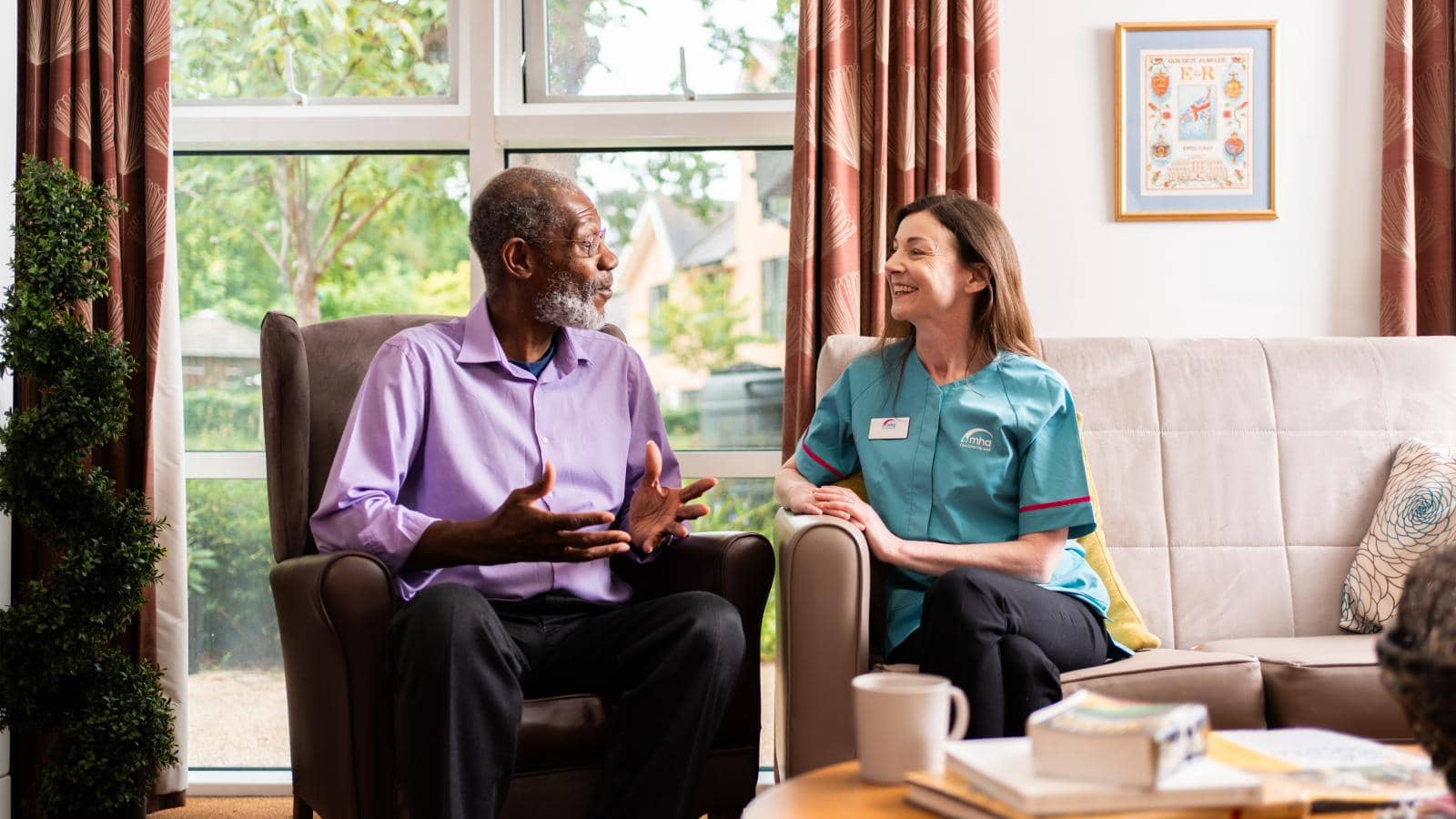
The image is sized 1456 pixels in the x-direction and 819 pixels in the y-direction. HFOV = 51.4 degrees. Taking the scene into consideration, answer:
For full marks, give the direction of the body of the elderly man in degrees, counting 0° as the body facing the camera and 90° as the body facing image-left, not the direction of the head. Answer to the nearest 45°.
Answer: approximately 315°

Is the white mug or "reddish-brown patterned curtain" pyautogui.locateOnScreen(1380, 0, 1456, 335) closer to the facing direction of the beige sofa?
the white mug

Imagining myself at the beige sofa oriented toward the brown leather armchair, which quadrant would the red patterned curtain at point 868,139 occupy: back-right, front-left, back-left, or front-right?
front-right

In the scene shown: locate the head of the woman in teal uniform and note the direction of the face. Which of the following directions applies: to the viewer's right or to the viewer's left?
to the viewer's left

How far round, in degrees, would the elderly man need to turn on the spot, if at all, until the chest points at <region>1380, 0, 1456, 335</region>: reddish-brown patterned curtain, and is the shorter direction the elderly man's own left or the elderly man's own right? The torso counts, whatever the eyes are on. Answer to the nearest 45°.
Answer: approximately 45° to the elderly man's own left

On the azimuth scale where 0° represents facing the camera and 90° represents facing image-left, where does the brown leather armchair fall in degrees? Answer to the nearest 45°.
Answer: approximately 315°

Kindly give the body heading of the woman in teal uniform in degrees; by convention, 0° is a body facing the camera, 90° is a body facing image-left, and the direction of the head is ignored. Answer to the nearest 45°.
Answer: approximately 45°

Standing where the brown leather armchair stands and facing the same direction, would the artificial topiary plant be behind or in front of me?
behind

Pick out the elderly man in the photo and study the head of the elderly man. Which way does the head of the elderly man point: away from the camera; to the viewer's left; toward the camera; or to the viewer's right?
to the viewer's right

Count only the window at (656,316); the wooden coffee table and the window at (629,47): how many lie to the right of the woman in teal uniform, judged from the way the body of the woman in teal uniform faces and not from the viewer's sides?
2

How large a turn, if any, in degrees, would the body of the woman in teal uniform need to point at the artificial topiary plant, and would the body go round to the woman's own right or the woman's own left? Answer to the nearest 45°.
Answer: approximately 45° to the woman's own right

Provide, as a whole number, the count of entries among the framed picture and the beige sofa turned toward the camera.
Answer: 2

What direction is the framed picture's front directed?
toward the camera

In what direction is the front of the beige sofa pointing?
toward the camera

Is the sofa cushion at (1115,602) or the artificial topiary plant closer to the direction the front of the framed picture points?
the sofa cushion

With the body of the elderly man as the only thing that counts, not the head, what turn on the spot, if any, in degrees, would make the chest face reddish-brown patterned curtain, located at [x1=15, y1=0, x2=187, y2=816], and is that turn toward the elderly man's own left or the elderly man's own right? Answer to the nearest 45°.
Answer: approximately 180°
